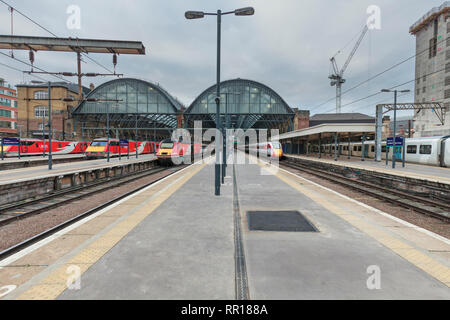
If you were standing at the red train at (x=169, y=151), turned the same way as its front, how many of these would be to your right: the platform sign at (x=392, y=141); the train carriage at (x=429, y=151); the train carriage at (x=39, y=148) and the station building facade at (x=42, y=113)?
2

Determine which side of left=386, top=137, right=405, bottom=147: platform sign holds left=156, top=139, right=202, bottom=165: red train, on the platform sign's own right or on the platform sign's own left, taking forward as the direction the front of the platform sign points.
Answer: on the platform sign's own right

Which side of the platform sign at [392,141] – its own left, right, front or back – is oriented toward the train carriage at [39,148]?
right

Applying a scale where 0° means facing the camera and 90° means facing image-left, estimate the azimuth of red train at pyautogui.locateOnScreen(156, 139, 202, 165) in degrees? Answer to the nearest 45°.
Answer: approximately 45°

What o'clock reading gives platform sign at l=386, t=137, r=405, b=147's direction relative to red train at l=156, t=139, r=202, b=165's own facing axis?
The platform sign is roughly at 8 o'clock from the red train.

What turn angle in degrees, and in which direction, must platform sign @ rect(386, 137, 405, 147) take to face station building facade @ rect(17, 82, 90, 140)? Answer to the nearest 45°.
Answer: approximately 90° to its right

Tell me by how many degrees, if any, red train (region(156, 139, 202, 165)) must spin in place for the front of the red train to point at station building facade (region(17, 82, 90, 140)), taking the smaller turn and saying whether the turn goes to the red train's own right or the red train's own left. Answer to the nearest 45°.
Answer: approximately 90° to the red train's own right

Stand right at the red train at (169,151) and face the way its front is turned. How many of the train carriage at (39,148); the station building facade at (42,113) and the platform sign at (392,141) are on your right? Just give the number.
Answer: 2
